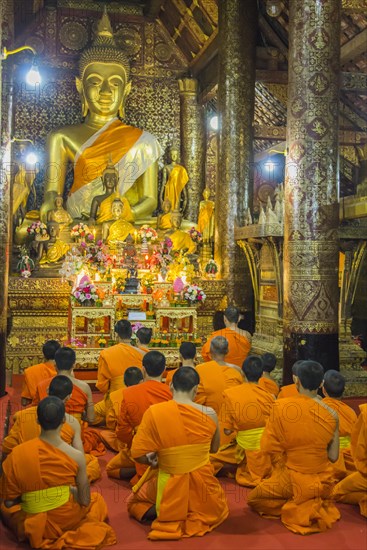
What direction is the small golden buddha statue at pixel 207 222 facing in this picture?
toward the camera

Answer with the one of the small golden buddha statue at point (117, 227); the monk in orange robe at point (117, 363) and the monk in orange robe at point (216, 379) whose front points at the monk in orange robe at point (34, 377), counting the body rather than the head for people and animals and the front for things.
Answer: the small golden buddha statue

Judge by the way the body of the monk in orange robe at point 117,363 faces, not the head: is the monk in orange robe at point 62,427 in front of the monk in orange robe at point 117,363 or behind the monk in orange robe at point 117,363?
behind

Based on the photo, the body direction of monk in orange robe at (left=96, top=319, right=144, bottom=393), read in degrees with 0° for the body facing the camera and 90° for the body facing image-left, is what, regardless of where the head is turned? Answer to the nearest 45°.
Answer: approximately 180°

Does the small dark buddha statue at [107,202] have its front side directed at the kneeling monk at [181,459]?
yes

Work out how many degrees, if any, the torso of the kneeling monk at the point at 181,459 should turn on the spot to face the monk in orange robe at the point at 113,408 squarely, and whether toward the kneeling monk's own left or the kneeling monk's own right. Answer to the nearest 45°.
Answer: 0° — they already face them

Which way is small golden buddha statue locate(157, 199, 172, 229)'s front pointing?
toward the camera

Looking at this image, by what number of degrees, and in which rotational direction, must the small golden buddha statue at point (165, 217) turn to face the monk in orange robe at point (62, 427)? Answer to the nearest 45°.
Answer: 0° — it already faces them

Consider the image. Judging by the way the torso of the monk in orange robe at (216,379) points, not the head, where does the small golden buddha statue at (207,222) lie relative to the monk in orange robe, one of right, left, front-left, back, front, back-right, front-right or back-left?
front

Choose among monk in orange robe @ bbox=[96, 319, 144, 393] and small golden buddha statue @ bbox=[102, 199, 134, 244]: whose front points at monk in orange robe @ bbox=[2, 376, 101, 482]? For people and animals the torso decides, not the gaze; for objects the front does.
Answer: the small golden buddha statue

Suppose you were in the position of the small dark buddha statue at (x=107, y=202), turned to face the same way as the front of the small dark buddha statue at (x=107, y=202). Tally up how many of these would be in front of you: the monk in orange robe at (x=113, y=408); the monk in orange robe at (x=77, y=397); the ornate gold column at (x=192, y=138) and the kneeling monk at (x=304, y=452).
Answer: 3

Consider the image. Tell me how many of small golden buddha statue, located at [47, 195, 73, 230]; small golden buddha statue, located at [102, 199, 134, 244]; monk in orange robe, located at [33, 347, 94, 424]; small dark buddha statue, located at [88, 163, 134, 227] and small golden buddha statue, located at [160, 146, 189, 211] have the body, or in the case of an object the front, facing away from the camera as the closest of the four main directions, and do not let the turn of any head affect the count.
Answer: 1

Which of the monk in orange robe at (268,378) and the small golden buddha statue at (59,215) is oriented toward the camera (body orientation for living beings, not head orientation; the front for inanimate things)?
the small golden buddha statue

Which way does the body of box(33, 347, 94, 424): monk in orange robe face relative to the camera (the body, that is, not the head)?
away from the camera

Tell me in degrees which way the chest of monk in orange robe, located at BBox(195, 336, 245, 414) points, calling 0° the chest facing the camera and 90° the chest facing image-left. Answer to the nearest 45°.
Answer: approximately 180°

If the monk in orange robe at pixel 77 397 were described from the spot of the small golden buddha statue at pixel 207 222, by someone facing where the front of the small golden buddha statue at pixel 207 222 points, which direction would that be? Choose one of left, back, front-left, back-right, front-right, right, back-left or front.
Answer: front

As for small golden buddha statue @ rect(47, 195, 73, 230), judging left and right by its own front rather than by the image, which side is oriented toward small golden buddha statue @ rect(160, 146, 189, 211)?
left

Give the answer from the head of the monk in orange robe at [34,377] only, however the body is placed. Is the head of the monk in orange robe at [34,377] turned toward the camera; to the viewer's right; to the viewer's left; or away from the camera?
away from the camera
